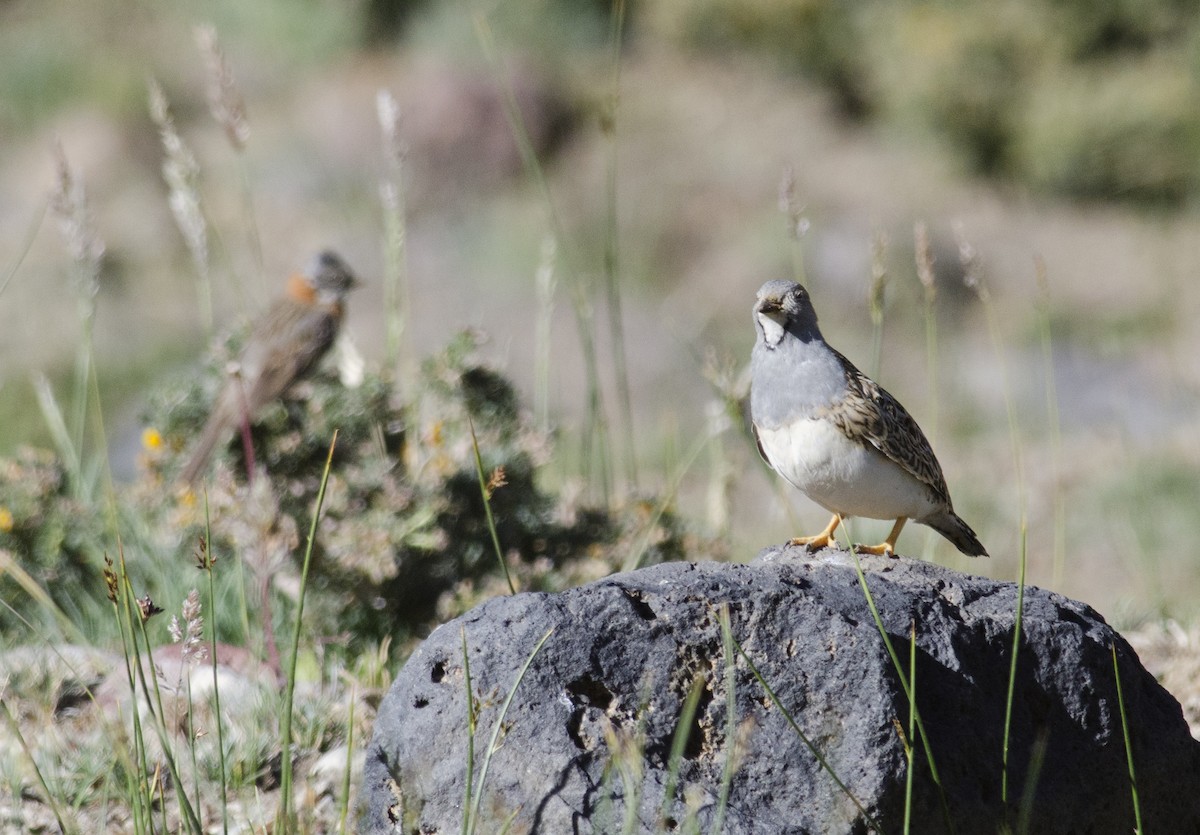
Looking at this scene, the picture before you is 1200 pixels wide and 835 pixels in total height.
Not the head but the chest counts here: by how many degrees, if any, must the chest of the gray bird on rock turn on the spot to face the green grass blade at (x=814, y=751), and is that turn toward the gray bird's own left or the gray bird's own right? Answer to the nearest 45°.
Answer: approximately 45° to the gray bird's own left

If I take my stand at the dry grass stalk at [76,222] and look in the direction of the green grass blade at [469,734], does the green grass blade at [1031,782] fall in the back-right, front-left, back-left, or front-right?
front-left

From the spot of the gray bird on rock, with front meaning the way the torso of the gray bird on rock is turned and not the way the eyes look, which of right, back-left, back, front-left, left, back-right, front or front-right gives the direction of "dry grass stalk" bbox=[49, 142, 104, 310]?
front-right

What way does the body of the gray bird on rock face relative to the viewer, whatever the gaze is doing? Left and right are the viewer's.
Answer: facing the viewer and to the left of the viewer

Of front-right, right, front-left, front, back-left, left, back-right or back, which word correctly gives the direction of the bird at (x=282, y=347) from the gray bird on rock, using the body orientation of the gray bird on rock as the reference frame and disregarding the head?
right

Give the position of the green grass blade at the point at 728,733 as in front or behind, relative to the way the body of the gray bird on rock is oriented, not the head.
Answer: in front

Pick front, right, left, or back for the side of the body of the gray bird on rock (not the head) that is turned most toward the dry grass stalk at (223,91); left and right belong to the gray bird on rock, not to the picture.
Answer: right

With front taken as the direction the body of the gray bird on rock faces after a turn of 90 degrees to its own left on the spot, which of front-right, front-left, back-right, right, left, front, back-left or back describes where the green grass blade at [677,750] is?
front-right

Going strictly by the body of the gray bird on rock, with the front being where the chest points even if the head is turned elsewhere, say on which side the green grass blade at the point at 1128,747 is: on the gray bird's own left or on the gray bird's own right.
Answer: on the gray bird's own left

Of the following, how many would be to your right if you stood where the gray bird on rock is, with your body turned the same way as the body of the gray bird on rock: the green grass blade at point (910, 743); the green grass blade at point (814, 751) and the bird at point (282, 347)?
1

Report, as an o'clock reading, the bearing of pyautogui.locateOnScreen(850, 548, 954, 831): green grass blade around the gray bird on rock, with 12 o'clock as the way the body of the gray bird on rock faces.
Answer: The green grass blade is roughly at 10 o'clock from the gray bird on rock.

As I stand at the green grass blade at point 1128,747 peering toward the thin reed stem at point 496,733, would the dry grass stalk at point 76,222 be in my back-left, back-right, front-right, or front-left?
front-right
